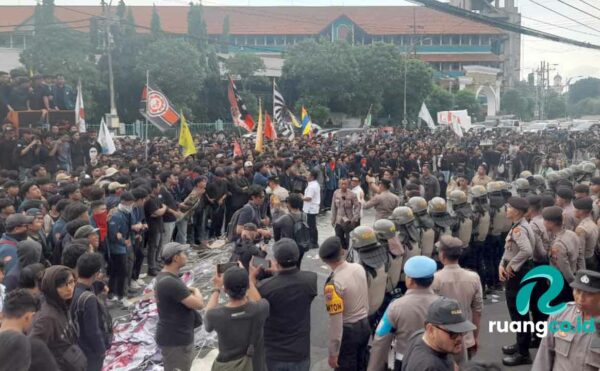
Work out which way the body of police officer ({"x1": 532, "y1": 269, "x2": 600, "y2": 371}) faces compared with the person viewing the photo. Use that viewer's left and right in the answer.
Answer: facing the viewer

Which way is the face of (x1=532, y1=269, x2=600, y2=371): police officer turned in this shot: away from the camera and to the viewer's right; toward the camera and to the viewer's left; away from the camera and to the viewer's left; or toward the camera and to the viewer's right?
toward the camera and to the viewer's left

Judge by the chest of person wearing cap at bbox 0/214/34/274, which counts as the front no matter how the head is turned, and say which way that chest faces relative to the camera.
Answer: to the viewer's right

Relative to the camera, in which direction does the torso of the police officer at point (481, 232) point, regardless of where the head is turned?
to the viewer's left

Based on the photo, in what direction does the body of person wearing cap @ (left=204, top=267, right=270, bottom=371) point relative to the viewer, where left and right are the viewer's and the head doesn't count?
facing away from the viewer

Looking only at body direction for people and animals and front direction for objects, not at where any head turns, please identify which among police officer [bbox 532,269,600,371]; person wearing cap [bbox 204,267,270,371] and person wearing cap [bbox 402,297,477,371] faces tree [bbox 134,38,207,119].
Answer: person wearing cap [bbox 204,267,270,371]

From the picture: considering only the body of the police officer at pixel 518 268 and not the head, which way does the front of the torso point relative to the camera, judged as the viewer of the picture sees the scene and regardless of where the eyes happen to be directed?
to the viewer's left

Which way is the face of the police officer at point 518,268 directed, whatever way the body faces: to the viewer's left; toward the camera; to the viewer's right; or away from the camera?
to the viewer's left

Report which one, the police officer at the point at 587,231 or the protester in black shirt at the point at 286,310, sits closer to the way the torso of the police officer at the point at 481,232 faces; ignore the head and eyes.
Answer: the protester in black shirt

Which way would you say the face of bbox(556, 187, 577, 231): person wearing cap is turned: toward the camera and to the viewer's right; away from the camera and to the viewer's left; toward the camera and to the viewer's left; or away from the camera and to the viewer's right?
toward the camera and to the viewer's left

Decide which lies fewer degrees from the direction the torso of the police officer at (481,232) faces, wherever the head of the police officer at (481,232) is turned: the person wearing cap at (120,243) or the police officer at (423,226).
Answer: the person wearing cap

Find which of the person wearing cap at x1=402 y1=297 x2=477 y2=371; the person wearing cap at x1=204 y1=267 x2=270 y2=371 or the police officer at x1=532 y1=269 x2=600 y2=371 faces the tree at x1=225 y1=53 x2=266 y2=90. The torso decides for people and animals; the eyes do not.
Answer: the person wearing cap at x1=204 y1=267 x2=270 y2=371
